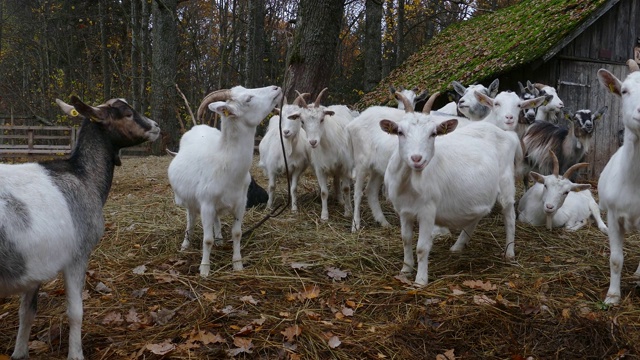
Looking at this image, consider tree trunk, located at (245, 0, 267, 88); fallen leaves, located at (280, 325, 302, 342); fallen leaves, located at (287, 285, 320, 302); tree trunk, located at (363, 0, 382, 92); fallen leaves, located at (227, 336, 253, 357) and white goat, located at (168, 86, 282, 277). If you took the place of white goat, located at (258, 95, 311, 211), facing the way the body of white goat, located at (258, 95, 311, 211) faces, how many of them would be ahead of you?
4

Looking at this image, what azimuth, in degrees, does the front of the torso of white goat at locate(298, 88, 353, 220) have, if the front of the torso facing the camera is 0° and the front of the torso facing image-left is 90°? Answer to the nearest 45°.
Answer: approximately 45°

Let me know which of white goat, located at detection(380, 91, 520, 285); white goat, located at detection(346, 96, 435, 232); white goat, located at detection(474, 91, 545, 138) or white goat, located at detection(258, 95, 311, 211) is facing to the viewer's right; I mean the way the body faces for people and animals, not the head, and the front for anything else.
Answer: white goat, located at detection(346, 96, 435, 232)

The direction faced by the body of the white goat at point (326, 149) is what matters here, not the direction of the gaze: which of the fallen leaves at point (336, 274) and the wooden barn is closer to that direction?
the fallen leaves

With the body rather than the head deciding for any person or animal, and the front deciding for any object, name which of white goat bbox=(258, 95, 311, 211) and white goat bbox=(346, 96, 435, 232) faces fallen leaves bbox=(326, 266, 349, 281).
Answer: white goat bbox=(258, 95, 311, 211)

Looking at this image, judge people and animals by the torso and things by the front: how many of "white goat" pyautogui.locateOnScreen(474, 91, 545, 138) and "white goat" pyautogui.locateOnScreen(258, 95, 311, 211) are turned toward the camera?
2

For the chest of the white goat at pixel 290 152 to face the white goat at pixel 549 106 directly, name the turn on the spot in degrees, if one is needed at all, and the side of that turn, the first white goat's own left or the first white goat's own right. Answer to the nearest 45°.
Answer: approximately 90° to the first white goat's own left

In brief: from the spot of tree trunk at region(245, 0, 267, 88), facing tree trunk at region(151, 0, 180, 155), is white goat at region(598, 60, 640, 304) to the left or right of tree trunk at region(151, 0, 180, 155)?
left

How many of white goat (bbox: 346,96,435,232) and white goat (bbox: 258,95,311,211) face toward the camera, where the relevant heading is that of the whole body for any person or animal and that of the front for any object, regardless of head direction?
1

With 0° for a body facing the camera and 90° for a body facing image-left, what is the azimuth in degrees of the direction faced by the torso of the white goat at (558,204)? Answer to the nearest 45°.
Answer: approximately 45°

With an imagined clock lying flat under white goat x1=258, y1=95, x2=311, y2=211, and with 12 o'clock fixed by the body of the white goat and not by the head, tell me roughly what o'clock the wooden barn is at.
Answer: The wooden barn is roughly at 8 o'clock from the white goat.

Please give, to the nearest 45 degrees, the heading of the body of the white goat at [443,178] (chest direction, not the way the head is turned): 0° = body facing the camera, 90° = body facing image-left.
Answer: approximately 45°

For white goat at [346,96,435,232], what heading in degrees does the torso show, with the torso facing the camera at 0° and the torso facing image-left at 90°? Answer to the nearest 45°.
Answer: approximately 270°

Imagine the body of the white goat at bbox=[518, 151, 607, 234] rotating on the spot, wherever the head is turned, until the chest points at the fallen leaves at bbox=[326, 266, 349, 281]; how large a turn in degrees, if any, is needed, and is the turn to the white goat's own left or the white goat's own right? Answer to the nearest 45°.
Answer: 0° — it already faces it
